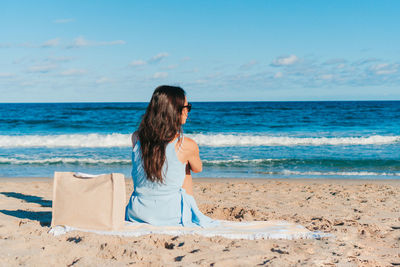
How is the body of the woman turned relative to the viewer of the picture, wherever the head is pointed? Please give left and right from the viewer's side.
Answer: facing away from the viewer and to the right of the viewer

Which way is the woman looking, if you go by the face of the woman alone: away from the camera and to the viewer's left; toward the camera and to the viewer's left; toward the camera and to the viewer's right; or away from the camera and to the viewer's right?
away from the camera and to the viewer's right
